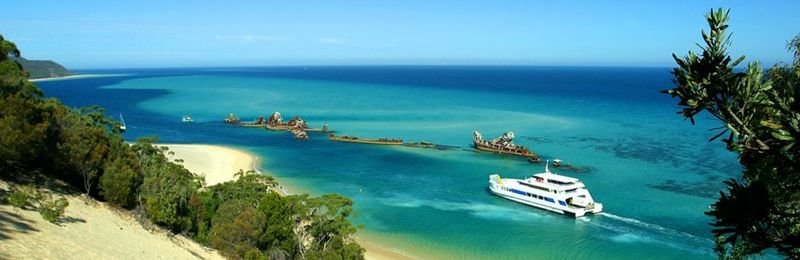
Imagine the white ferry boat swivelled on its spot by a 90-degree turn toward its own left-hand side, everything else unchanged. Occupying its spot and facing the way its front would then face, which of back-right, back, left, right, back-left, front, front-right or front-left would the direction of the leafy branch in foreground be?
front-left

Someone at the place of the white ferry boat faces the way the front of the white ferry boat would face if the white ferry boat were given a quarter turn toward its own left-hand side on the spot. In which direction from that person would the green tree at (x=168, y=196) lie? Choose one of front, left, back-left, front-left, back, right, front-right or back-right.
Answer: front

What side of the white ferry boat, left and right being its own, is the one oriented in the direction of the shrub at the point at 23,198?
left

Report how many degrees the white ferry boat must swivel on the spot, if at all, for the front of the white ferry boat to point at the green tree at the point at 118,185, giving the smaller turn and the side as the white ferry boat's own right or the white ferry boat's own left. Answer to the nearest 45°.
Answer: approximately 90° to the white ferry boat's own left

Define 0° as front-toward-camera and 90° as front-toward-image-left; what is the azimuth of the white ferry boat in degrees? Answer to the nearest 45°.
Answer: approximately 135°

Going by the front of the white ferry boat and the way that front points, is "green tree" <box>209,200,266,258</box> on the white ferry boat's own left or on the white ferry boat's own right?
on the white ferry boat's own left
